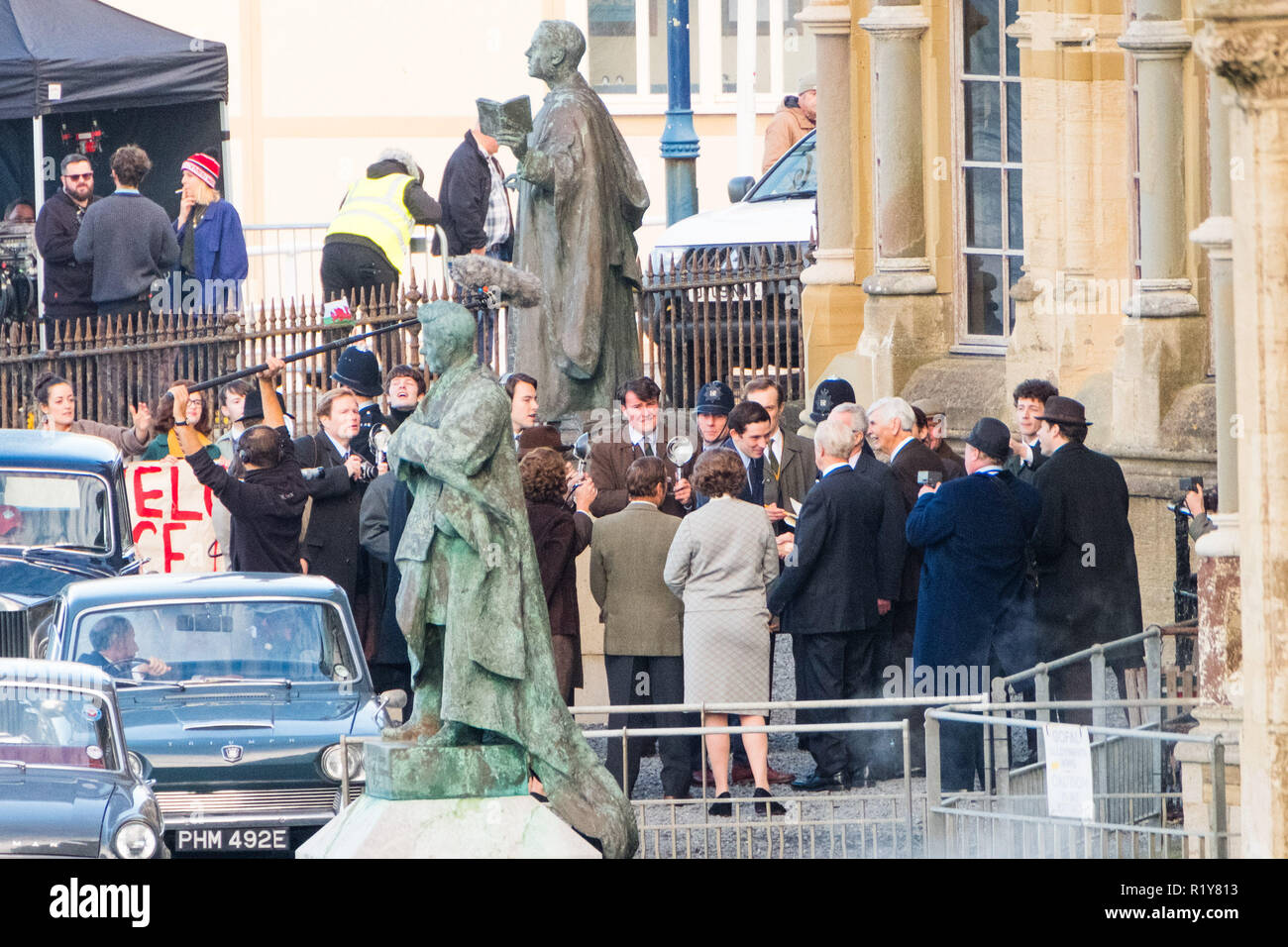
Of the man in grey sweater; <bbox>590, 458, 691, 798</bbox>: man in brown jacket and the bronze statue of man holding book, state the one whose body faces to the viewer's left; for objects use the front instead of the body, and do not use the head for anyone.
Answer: the bronze statue of man holding book

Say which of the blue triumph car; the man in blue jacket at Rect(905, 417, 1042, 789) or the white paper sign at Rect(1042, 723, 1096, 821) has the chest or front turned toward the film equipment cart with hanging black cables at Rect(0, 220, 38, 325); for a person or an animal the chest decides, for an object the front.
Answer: the man in blue jacket

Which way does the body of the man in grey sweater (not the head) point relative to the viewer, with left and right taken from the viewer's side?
facing away from the viewer

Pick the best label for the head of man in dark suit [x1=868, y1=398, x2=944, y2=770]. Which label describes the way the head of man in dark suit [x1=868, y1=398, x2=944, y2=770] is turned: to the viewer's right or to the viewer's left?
to the viewer's left

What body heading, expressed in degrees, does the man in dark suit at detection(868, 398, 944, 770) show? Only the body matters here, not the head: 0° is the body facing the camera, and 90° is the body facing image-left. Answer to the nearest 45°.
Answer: approximately 90°

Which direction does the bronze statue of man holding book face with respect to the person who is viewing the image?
facing to the left of the viewer

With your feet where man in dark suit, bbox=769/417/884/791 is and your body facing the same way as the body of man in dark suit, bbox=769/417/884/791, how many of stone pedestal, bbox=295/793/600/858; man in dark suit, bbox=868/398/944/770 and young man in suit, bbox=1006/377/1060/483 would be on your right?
2

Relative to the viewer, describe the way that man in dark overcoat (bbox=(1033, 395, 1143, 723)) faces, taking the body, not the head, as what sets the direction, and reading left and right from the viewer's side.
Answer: facing away from the viewer and to the left of the viewer

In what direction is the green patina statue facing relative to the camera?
to the viewer's left

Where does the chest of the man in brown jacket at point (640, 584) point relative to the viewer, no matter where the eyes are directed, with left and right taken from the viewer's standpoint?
facing away from the viewer
